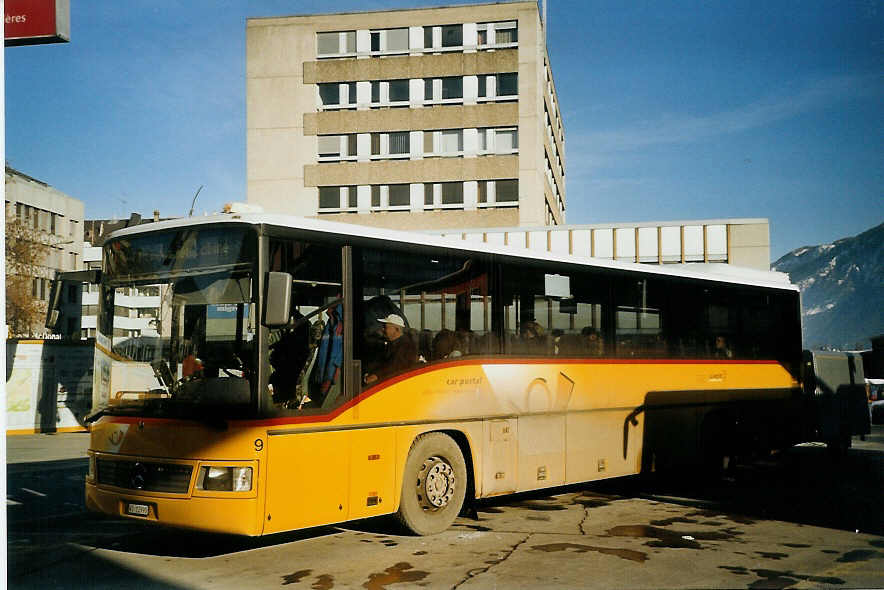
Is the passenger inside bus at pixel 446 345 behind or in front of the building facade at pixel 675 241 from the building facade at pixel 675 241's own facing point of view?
in front

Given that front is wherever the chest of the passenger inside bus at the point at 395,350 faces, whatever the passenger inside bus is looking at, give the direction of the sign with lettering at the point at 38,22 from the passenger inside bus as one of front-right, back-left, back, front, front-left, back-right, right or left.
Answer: front-right

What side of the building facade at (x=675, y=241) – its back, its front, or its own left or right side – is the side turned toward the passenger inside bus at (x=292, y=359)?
front

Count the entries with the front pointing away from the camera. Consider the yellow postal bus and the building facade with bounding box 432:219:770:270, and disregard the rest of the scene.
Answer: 0

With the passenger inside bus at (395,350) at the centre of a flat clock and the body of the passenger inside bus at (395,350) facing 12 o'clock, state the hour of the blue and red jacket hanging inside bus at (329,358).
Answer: the blue and red jacket hanging inside bus at (329,358) is roughly at 12 o'clock from the passenger inside bus at (395,350).

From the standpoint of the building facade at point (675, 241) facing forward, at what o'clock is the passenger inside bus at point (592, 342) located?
The passenger inside bus is roughly at 12 o'clock from the building facade.

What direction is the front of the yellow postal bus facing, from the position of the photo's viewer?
facing the viewer and to the left of the viewer

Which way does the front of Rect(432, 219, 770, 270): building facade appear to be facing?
toward the camera

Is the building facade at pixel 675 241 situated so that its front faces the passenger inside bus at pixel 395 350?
yes

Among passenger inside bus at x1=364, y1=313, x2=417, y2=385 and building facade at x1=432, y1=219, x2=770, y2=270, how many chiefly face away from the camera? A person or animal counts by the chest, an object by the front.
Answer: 0

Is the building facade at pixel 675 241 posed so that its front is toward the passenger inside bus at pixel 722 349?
yes

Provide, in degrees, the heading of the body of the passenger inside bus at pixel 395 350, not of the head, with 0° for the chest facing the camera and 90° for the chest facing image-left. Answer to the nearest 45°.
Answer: approximately 45°

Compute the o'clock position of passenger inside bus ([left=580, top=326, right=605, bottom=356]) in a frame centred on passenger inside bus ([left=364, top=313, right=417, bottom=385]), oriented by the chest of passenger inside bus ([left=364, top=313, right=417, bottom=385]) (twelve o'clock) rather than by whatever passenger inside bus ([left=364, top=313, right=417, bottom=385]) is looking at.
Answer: passenger inside bus ([left=580, top=326, right=605, bottom=356]) is roughly at 6 o'clock from passenger inside bus ([left=364, top=313, right=417, bottom=385]).

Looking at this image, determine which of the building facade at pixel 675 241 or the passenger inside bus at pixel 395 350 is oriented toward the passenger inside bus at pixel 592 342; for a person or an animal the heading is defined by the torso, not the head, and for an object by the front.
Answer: the building facade

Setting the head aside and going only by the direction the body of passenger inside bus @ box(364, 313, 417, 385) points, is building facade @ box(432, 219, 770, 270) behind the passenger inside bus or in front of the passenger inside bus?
behind

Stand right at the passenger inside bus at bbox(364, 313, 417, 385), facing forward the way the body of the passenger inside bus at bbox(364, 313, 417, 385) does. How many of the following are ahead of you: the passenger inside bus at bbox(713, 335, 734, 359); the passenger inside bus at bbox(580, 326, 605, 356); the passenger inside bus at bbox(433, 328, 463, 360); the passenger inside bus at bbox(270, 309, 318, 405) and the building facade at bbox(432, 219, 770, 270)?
1
